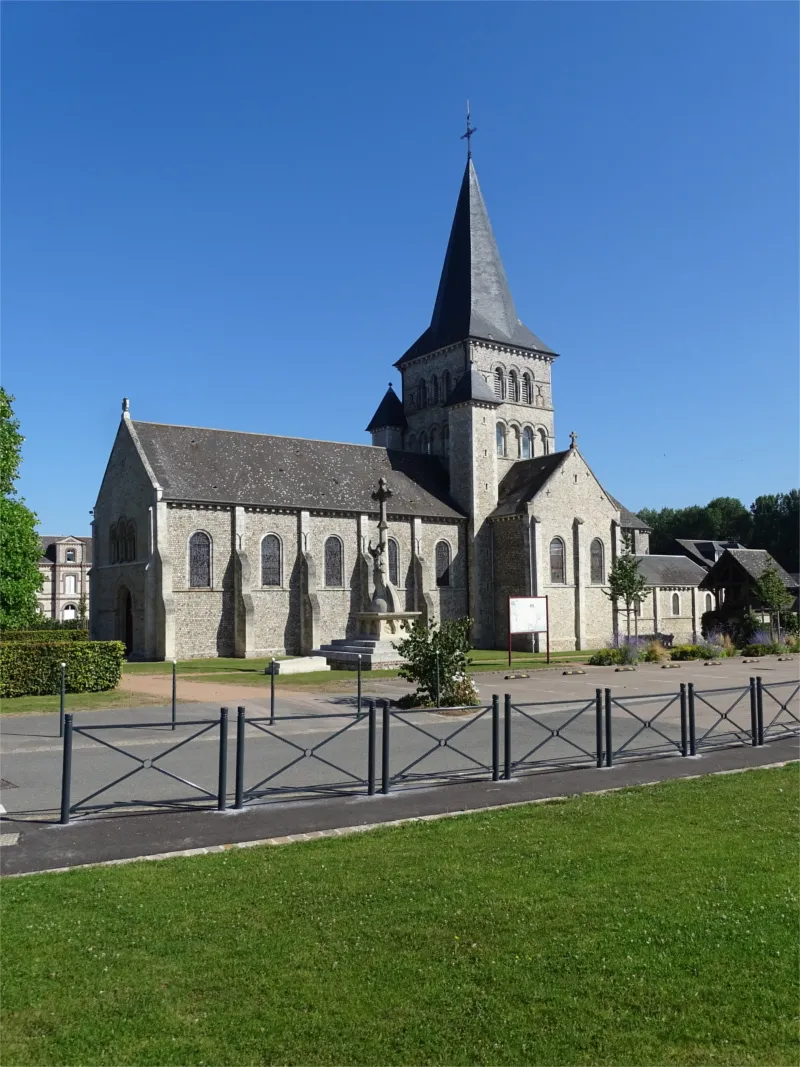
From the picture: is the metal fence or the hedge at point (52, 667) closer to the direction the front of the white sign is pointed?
the metal fence

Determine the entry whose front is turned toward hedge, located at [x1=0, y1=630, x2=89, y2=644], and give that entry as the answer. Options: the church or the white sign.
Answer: the church

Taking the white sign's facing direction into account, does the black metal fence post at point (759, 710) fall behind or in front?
in front

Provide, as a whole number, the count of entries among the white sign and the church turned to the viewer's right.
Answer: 0

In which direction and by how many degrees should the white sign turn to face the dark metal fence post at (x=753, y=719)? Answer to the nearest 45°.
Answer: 0° — it already faces it

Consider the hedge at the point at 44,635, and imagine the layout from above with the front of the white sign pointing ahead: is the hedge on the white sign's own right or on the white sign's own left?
on the white sign's own right

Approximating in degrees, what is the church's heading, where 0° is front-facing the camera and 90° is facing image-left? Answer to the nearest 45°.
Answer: approximately 45°

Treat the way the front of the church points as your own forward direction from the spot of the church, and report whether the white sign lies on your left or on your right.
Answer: on your left

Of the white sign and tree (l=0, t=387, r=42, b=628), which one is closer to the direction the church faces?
the tree

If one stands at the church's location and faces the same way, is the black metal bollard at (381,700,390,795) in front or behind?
in front

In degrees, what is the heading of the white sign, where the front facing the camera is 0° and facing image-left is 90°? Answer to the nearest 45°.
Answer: approximately 0°
